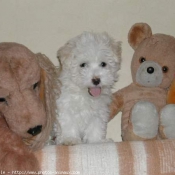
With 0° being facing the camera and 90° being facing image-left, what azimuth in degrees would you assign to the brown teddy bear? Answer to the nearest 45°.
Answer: approximately 0°
